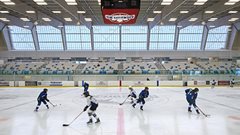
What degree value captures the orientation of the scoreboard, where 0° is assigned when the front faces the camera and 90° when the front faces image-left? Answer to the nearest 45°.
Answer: approximately 0°
